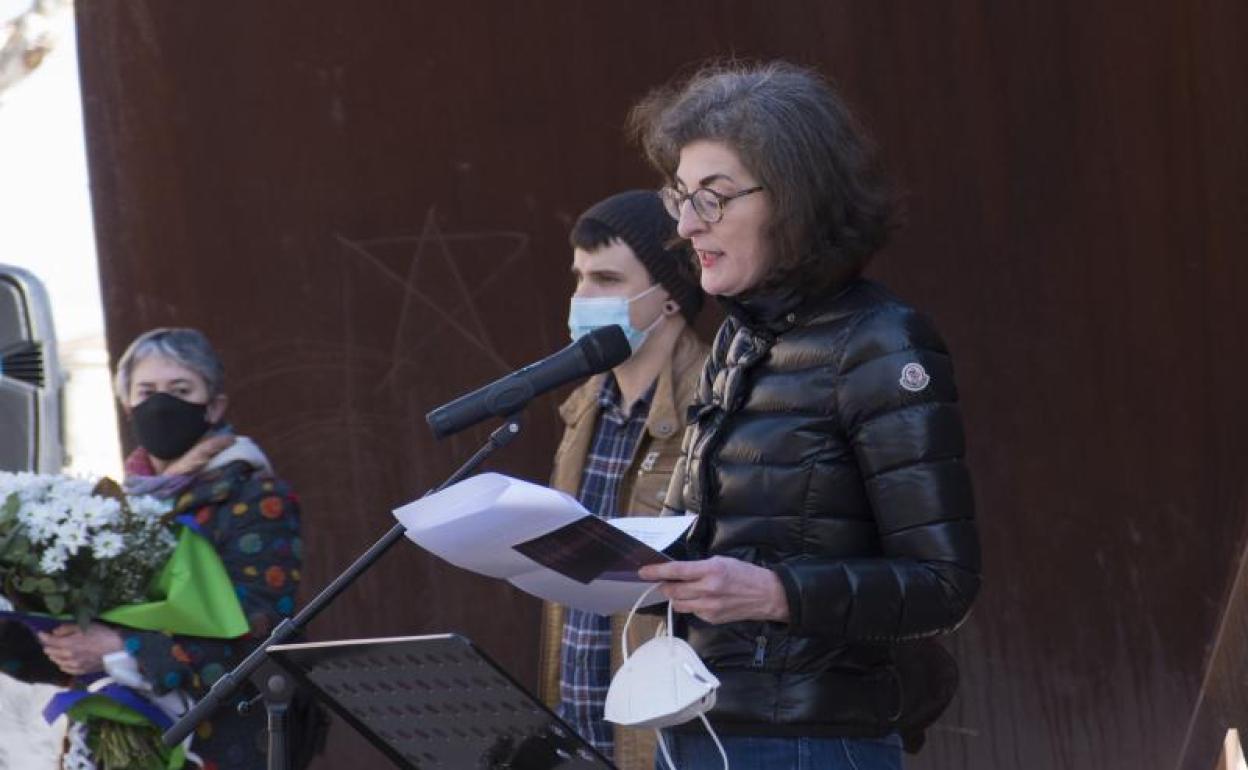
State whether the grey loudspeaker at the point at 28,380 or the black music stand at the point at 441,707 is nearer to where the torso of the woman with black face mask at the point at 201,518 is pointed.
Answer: the black music stand

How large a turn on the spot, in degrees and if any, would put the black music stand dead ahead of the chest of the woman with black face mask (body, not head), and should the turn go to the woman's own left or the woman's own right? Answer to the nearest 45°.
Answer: approximately 45° to the woman's own left

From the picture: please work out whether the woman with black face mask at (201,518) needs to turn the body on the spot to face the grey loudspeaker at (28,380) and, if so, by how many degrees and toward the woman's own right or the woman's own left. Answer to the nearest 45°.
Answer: approximately 135° to the woman's own right

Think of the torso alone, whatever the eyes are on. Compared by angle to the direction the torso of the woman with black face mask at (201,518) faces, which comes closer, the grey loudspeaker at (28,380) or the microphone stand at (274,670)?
the microphone stand

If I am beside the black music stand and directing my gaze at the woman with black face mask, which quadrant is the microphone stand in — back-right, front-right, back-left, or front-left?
front-left

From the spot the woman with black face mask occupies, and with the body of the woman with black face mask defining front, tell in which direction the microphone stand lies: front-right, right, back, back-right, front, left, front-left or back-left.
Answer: front-left
